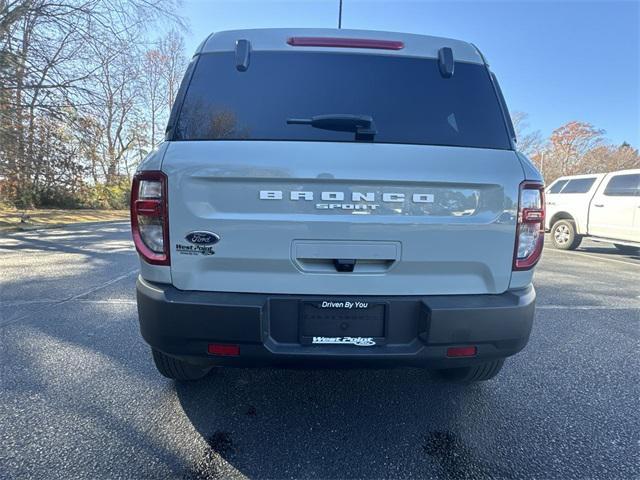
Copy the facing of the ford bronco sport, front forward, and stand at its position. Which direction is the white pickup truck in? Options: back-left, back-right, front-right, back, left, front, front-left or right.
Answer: front-right

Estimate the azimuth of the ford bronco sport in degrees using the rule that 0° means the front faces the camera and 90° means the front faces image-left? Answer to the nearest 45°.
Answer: approximately 180°
